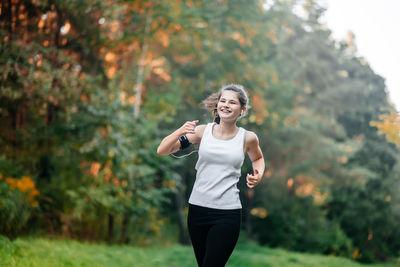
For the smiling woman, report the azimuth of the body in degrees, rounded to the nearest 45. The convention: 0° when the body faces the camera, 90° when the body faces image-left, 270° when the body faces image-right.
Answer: approximately 0°

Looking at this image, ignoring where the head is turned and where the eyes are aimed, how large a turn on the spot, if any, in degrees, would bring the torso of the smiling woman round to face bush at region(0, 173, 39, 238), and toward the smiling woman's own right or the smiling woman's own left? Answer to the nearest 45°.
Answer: approximately 135° to the smiling woman's own right

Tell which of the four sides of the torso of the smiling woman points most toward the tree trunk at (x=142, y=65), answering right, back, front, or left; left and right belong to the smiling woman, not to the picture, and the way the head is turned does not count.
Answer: back

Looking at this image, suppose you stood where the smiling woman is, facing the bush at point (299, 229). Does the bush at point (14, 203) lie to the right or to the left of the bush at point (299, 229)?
left

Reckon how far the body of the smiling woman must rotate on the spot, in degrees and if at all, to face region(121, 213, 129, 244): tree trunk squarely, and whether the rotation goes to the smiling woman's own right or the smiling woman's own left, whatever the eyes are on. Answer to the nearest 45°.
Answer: approximately 180°

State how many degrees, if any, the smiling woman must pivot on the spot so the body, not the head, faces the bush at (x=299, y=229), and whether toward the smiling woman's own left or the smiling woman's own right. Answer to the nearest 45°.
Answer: approximately 180°

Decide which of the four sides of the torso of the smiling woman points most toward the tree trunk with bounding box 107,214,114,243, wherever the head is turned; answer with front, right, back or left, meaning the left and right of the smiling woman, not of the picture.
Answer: back
